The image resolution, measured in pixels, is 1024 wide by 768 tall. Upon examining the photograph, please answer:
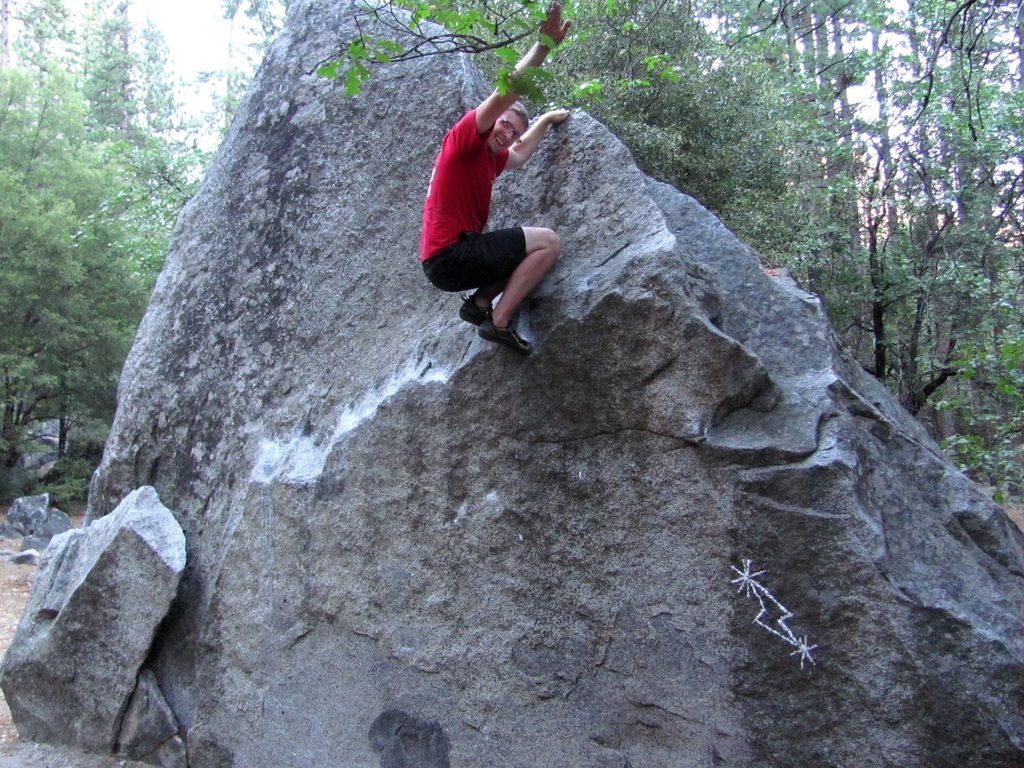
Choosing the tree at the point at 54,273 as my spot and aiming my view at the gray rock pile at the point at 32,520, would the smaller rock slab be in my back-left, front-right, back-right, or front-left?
front-left

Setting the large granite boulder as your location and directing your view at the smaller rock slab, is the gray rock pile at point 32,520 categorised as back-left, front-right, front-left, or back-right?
front-right

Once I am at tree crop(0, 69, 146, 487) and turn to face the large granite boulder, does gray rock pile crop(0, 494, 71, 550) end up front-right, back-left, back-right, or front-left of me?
front-right

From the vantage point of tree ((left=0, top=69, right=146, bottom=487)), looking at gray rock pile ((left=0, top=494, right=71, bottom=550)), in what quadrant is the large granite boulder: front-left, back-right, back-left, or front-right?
front-left

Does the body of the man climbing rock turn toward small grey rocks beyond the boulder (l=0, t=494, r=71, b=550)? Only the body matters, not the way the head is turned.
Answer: no
